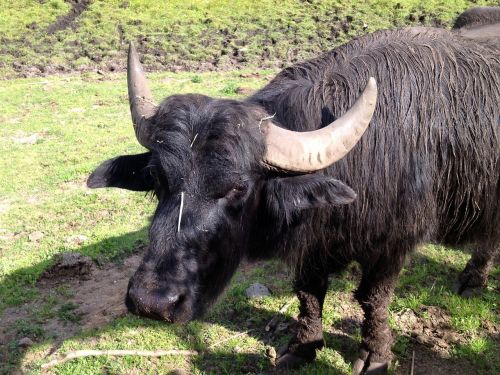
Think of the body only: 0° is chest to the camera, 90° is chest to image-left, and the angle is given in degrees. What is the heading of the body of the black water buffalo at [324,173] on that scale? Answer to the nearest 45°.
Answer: approximately 45°

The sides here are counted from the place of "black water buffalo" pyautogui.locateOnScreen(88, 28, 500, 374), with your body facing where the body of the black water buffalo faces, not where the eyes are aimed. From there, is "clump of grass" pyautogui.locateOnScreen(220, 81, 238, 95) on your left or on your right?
on your right

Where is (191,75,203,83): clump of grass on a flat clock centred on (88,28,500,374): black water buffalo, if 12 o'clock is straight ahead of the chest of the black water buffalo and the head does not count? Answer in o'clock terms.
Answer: The clump of grass is roughly at 4 o'clock from the black water buffalo.

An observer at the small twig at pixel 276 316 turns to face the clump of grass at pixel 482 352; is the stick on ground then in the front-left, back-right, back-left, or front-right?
back-right
